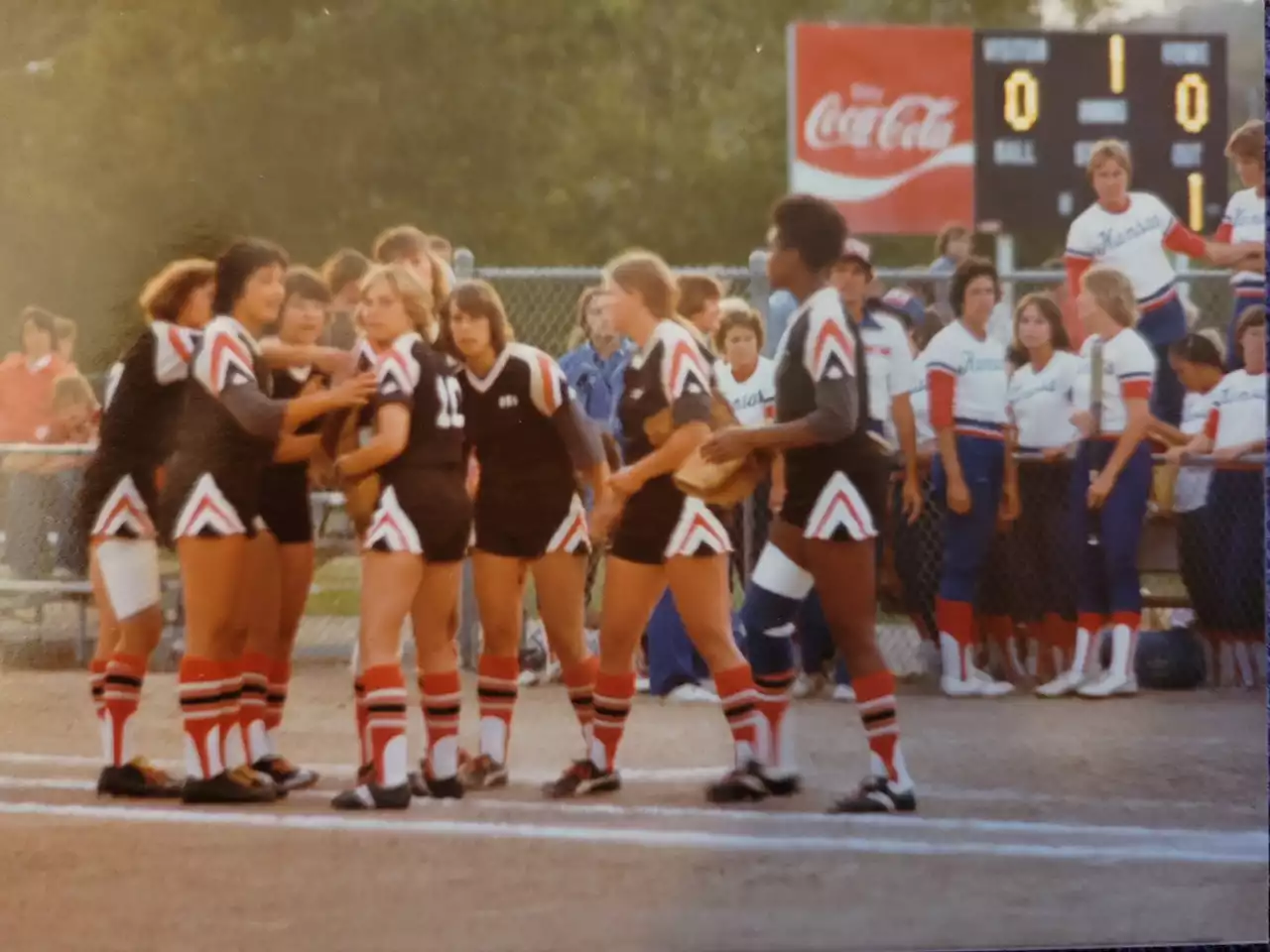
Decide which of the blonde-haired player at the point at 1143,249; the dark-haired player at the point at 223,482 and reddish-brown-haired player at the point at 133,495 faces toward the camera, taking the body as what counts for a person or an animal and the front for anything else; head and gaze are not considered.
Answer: the blonde-haired player

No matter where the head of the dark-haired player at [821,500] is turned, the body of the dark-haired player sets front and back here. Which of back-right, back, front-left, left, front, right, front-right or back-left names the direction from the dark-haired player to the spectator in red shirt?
front

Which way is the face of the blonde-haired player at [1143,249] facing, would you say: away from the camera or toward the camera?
toward the camera

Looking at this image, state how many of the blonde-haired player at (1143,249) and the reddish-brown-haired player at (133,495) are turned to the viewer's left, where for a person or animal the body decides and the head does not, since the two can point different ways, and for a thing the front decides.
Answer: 0

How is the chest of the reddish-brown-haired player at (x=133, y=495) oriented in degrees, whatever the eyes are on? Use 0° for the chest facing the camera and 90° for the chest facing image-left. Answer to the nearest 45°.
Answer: approximately 270°

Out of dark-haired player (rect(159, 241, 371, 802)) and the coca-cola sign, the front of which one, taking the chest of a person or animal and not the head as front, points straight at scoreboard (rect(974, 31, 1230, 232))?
the dark-haired player

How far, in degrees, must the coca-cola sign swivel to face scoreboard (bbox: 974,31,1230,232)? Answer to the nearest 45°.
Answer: approximately 135° to its left

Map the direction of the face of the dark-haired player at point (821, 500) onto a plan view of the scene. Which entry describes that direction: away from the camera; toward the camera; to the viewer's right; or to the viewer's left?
to the viewer's left

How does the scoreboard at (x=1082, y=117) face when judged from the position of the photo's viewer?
facing the viewer

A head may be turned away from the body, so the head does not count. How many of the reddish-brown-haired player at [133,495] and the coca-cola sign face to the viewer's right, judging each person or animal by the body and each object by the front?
1

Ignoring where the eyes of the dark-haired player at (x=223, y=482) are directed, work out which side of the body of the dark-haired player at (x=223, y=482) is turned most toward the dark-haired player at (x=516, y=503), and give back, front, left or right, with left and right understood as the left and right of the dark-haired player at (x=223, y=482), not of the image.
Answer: front

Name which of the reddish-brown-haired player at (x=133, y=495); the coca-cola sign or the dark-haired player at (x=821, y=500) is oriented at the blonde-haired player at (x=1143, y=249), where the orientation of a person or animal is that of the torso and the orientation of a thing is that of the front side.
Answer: the reddish-brown-haired player at (x=133, y=495)

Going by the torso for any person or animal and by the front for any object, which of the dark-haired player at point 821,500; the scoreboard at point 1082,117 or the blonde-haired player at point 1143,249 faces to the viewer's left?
the dark-haired player

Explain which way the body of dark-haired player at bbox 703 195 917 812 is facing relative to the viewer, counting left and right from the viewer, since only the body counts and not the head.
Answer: facing to the left of the viewer

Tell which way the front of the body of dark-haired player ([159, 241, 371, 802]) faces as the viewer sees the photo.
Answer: to the viewer's right
